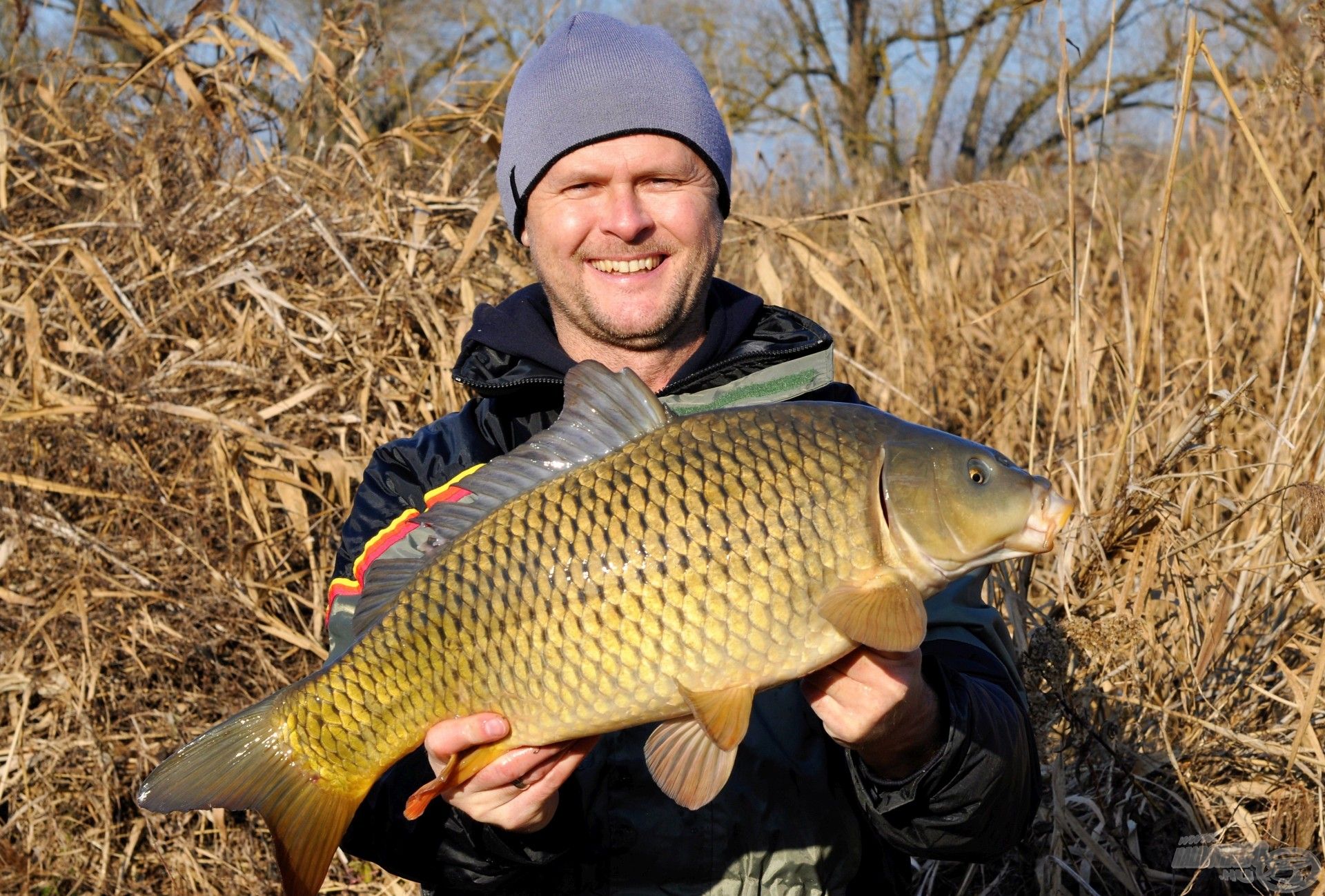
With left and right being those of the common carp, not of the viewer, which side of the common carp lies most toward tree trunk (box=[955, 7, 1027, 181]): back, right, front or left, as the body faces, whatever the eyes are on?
left

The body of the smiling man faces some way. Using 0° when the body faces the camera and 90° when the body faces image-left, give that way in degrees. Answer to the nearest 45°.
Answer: approximately 0°

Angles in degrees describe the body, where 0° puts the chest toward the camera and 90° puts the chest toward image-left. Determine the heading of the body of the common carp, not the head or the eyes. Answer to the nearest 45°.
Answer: approximately 270°

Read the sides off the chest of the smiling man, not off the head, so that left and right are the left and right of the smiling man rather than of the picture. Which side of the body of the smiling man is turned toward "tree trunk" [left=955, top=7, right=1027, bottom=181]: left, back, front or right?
back
